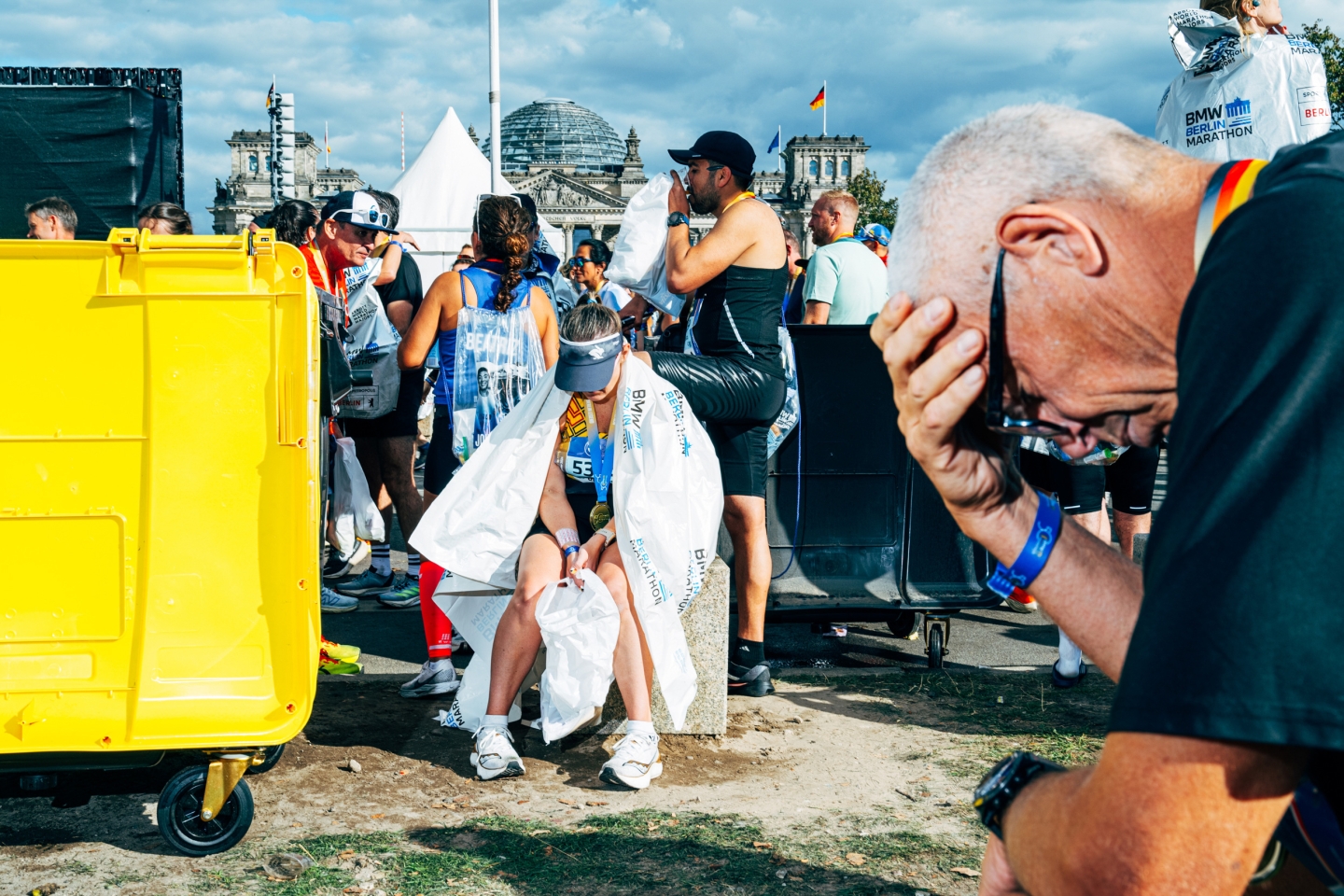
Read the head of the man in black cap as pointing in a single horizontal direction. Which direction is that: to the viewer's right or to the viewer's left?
to the viewer's left

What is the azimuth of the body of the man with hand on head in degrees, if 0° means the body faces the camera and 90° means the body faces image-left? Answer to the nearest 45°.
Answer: approximately 90°

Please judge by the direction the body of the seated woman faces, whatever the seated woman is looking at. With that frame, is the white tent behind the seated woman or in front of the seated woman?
behind

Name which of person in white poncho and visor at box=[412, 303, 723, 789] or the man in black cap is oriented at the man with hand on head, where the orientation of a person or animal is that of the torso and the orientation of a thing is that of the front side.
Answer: the person in white poncho and visor

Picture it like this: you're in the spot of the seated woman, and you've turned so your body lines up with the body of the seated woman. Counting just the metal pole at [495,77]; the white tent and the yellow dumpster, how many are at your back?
2

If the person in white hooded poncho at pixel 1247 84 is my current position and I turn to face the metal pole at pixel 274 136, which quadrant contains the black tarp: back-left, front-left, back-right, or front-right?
front-left

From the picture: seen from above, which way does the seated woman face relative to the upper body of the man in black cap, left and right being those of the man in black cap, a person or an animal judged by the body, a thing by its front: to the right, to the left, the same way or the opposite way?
to the left

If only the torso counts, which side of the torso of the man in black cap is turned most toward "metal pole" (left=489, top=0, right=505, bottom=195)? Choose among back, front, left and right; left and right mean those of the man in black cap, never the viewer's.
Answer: right

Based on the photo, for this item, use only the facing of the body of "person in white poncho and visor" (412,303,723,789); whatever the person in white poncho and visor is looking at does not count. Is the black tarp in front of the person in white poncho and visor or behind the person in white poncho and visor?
behind

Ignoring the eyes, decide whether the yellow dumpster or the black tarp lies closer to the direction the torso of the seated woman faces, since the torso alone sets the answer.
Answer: the yellow dumpster

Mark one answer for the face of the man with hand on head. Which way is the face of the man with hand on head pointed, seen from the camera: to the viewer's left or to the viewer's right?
to the viewer's left

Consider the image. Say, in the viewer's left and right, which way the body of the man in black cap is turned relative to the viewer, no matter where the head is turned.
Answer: facing to the left of the viewer

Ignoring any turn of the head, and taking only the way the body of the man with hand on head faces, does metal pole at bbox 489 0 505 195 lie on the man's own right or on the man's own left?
on the man's own right

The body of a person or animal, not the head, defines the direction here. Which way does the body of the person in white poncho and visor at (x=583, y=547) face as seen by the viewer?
toward the camera
